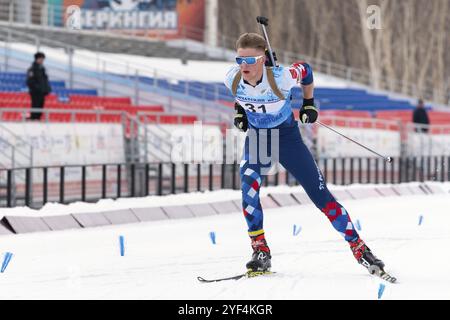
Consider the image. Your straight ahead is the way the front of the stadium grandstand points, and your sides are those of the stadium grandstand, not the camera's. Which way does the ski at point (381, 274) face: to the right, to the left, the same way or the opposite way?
the same way

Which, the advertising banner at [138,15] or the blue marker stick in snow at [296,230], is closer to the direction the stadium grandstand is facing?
the blue marker stick in snow

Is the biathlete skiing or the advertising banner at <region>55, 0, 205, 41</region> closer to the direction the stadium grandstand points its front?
the biathlete skiing

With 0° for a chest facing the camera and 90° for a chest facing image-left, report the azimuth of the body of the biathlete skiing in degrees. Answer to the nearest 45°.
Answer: approximately 45°

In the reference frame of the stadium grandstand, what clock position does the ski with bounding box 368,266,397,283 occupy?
The ski is roughly at 1 o'clock from the stadium grandstand.

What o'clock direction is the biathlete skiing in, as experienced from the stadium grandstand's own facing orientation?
The biathlete skiing is roughly at 1 o'clock from the stadium grandstand.

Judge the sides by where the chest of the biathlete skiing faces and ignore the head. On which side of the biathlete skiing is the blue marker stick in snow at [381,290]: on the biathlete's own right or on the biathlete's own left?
on the biathlete's own left

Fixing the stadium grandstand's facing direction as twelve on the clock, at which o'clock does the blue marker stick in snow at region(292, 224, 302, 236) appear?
The blue marker stick in snow is roughly at 1 o'clock from the stadium grandstand.

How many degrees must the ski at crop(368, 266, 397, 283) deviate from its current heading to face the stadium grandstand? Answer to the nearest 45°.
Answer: approximately 135° to its left

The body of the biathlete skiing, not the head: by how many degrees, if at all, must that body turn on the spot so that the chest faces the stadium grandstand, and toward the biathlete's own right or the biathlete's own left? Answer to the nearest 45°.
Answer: approximately 135° to the biathlete's own right

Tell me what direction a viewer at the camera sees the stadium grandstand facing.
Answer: facing the viewer and to the right of the viewer

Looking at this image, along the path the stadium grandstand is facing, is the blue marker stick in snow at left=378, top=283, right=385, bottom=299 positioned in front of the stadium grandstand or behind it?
in front
